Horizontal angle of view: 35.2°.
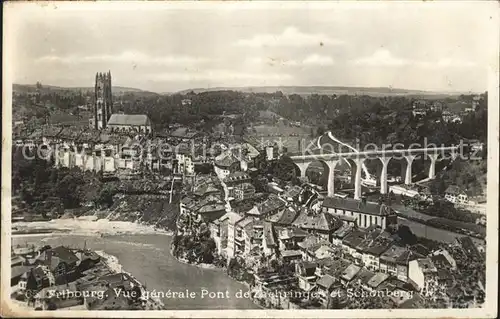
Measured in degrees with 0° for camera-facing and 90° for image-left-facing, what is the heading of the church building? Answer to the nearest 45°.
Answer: approximately 90°
